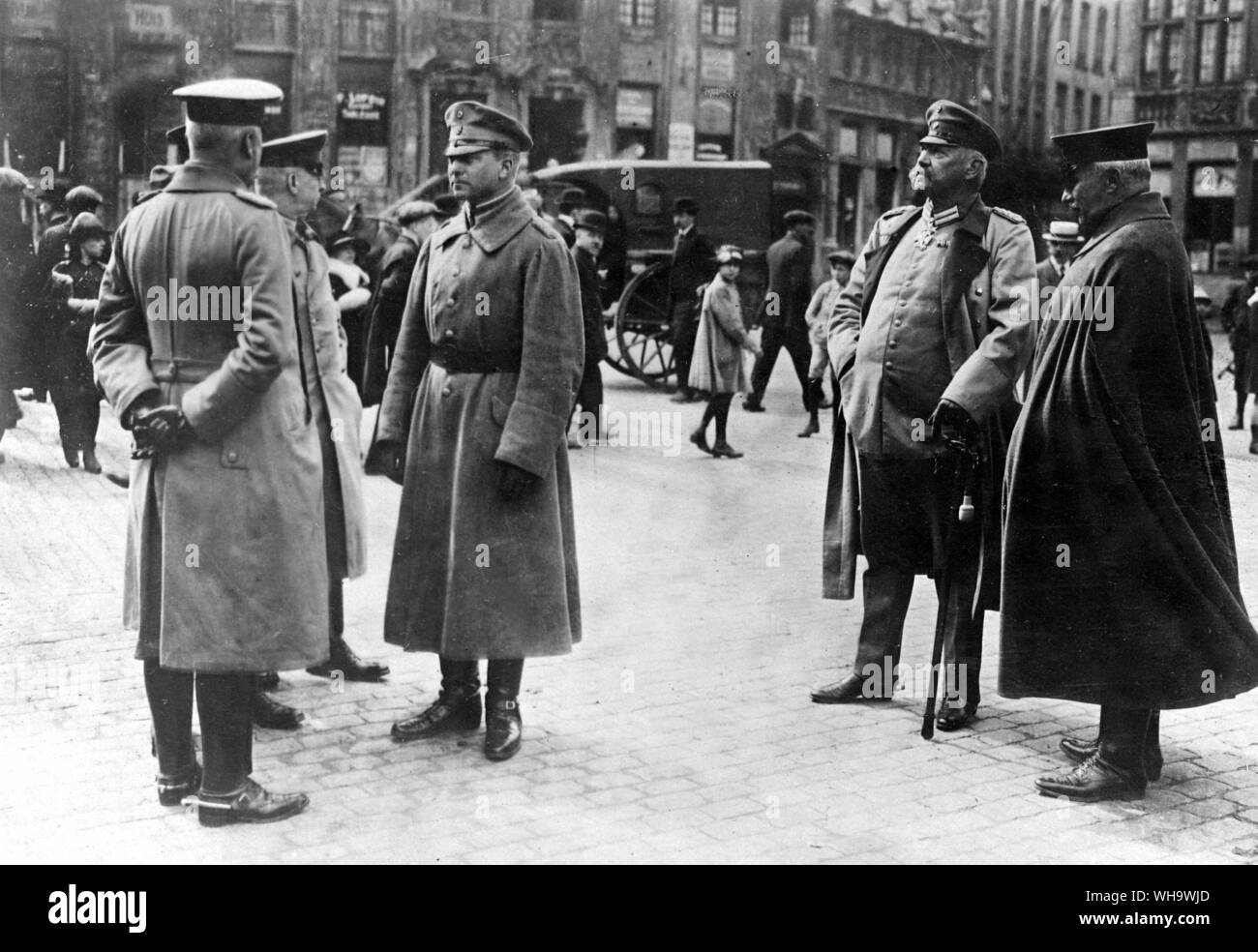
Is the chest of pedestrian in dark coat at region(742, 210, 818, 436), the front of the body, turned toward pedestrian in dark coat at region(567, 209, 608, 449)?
no

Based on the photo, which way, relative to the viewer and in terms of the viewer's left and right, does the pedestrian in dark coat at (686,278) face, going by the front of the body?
facing the viewer and to the left of the viewer

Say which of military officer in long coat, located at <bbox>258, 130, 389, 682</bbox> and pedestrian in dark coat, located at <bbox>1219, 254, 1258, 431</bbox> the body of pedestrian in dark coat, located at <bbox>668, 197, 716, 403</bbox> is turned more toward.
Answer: the military officer in long coat

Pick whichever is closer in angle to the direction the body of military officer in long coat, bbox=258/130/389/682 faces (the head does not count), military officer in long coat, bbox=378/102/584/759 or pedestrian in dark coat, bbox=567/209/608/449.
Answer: the military officer in long coat

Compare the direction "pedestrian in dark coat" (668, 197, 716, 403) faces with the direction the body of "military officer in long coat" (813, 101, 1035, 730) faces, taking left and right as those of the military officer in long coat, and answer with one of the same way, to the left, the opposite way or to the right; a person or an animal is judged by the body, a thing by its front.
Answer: the same way
